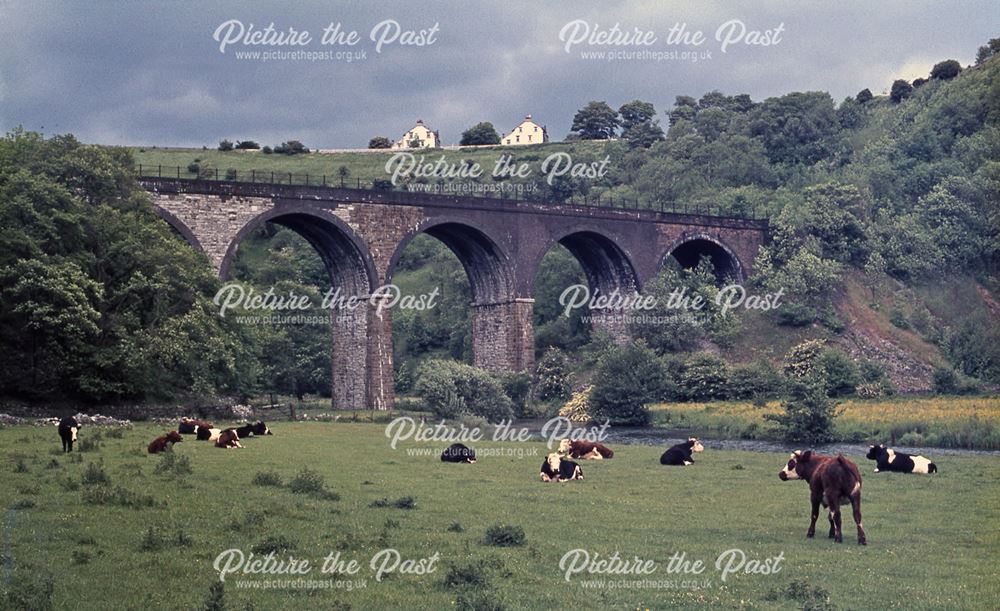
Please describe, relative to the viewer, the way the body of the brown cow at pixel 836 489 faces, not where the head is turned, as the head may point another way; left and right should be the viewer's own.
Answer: facing away from the viewer and to the left of the viewer

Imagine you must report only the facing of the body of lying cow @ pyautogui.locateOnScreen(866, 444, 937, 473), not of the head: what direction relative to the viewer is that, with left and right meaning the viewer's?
facing to the left of the viewer

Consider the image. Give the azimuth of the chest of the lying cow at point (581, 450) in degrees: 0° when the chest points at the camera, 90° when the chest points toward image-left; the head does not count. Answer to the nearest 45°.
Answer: approximately 90°

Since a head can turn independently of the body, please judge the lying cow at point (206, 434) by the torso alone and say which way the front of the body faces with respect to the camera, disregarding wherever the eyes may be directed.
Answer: to the viewer's left

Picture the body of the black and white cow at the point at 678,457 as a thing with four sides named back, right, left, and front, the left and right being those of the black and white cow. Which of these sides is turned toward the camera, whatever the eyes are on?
right

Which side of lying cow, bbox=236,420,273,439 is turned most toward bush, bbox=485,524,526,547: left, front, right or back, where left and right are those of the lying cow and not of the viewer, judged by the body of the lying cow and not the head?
right

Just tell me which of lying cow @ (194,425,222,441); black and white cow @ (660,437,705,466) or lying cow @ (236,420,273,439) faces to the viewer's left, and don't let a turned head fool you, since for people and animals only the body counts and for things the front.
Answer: lying cow @ (194,425,222,441)

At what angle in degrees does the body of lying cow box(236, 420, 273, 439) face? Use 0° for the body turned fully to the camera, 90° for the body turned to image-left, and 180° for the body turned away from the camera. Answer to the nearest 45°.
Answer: approximately 270°

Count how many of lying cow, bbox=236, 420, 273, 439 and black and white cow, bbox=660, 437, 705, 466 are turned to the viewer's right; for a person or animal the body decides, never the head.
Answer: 2

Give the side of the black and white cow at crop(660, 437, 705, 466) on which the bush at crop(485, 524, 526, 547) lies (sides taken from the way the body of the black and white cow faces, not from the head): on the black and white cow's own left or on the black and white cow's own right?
on the black and white cow's own right
